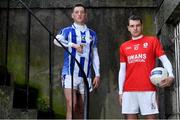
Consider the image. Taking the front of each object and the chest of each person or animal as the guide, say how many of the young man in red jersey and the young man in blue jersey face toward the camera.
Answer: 2

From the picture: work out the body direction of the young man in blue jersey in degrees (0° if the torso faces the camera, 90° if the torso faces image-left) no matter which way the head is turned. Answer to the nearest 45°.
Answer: approximately 0°

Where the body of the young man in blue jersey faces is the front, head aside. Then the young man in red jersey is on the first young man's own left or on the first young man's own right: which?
on the first young man's own left

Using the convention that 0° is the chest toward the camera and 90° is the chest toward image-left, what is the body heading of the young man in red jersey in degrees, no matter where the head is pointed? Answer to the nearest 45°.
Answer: approximately 0°
